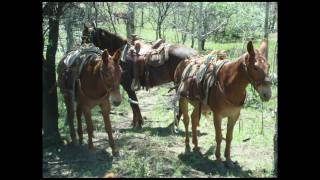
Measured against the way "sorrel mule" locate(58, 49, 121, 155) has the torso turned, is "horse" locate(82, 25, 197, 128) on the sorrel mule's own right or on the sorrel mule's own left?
on the sorrel mule's own left

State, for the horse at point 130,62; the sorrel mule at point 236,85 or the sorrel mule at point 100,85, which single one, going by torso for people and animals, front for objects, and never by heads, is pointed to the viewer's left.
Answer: the horse

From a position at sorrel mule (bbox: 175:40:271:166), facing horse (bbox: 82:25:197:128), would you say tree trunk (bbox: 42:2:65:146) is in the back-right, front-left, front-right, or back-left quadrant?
front-left

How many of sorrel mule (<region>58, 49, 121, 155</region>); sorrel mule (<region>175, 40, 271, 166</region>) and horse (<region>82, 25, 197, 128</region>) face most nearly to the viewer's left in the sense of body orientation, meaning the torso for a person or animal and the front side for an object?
1

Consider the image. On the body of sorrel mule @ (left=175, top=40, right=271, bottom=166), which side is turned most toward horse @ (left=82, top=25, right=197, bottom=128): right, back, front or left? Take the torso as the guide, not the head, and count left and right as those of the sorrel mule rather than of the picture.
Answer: back

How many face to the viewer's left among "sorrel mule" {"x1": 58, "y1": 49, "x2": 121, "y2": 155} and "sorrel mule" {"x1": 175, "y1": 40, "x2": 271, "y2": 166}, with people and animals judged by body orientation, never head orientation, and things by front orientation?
0

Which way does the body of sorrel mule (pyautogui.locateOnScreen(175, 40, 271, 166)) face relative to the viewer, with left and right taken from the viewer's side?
facing the viewer and to the right of the viewer

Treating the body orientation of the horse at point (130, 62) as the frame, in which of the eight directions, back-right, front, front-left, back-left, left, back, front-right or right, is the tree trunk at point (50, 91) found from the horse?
front-left

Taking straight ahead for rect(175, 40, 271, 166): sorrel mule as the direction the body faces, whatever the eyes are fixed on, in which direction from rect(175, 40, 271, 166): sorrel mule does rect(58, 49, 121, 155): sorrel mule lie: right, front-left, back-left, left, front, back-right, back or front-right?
back-right

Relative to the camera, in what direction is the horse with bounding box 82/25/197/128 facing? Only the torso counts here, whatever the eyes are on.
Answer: to the viewer's left

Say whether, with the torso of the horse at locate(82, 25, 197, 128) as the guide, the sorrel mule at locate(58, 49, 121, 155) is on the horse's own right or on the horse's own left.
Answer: on the horse's own left

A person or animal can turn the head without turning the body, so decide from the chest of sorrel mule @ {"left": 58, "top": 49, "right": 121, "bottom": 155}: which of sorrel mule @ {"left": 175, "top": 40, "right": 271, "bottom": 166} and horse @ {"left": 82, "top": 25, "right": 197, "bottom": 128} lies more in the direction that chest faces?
the sorrel mule
